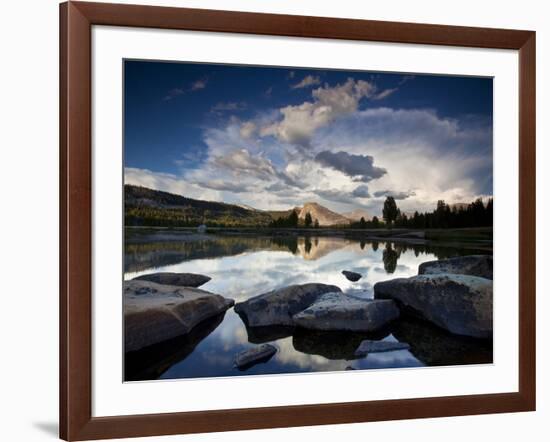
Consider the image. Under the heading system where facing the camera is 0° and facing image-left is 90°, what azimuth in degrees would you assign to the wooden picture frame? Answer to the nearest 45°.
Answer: approximately 315°
